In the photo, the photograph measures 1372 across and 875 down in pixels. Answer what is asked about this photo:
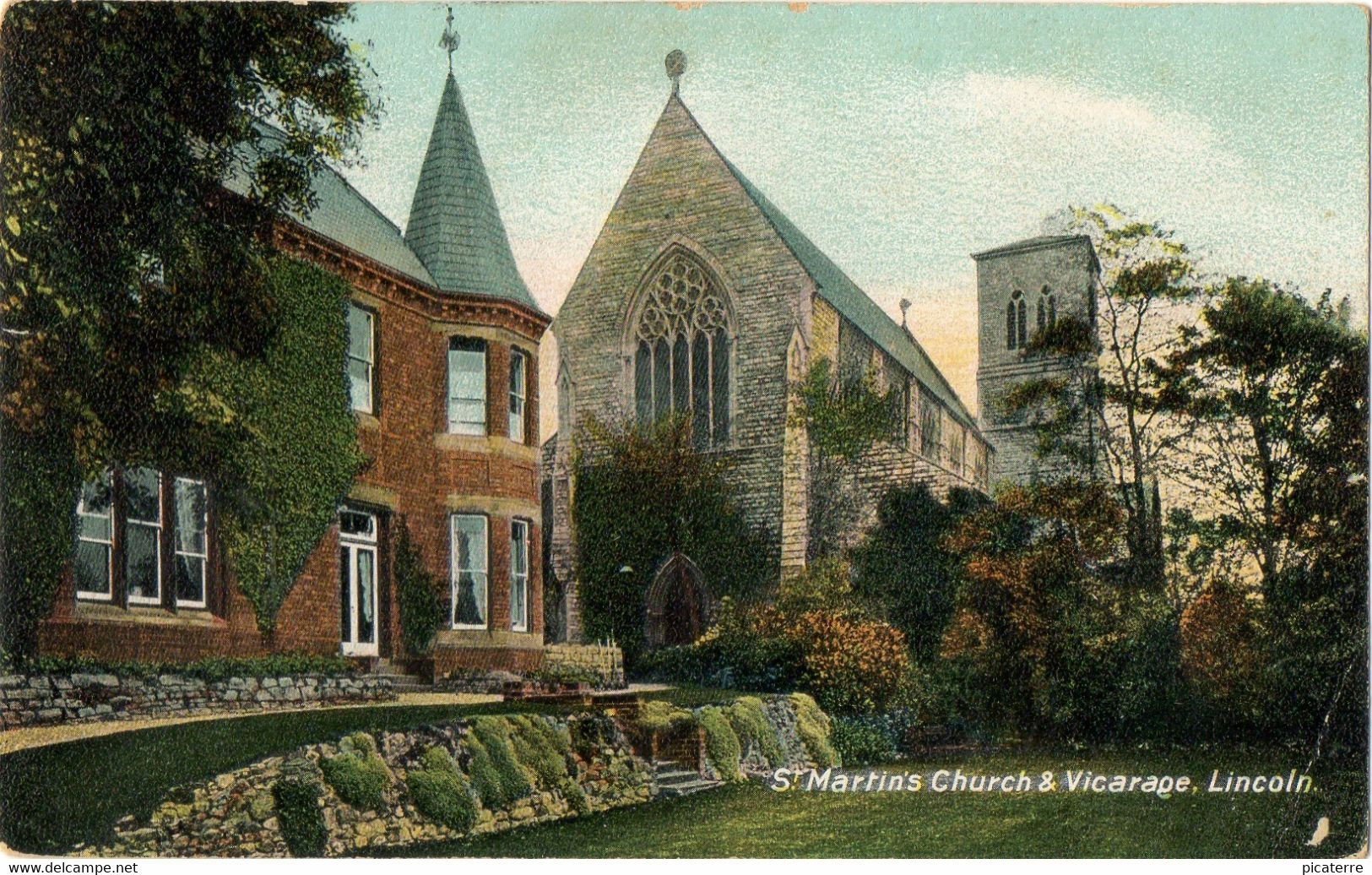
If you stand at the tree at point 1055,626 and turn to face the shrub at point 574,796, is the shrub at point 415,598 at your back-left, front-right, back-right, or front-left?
front-right
